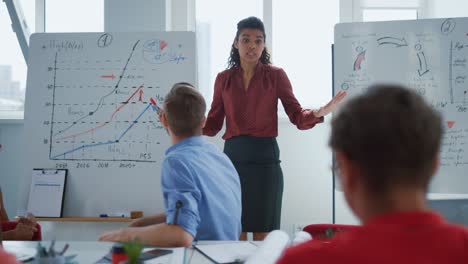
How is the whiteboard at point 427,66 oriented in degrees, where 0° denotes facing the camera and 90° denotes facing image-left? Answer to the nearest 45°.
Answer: approximately 0°

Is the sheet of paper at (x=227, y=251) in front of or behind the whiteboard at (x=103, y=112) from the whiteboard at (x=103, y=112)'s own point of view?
in front

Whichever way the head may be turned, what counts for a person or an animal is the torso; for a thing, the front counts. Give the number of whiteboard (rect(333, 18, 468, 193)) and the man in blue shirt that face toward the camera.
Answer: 1

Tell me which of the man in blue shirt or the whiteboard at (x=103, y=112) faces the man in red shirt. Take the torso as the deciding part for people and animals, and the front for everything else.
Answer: the whiteboard

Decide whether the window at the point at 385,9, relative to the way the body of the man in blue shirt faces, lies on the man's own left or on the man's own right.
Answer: on the man's own right

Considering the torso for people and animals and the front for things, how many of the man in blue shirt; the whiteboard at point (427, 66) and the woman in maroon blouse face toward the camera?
2

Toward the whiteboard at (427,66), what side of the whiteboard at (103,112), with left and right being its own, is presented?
left

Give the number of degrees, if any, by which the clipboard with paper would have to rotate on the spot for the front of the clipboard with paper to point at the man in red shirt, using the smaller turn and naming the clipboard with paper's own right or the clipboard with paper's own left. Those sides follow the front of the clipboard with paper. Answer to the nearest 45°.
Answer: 0° — it already faces them

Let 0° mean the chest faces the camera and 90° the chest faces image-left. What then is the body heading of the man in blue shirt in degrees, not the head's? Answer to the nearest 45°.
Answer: approximately 135°
